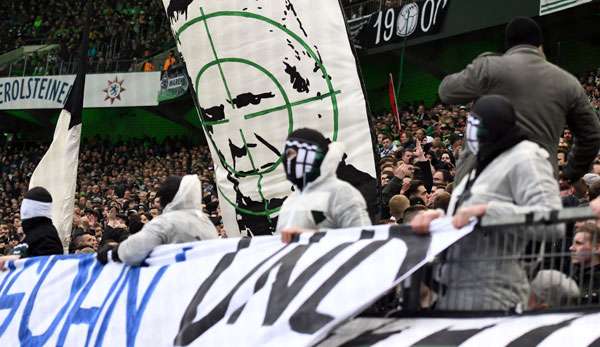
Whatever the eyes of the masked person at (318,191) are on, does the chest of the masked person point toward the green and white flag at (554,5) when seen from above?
no

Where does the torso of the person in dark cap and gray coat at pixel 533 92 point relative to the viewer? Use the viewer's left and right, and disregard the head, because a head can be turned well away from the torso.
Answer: facing away from the viewer

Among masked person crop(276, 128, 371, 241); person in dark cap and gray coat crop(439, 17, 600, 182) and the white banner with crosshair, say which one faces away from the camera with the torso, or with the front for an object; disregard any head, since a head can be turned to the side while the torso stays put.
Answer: person in dark cap and gray coat crop(439, 17, 600, 182)

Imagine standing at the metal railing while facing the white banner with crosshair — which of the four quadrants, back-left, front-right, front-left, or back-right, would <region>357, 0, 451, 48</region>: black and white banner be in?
front-right

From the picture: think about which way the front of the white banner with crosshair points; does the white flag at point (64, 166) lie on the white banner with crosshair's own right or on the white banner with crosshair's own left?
on the white banner with crosshair's own right

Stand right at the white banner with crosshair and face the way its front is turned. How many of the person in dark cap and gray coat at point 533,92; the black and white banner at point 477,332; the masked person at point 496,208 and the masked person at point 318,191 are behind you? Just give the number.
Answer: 0

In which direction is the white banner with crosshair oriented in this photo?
toward the camera

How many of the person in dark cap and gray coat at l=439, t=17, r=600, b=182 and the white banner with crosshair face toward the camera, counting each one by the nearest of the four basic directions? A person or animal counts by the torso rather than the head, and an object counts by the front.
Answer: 1

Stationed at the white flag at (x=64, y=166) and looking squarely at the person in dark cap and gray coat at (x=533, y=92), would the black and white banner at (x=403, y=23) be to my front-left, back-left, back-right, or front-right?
back-left

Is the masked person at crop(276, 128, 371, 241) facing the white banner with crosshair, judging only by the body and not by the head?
no

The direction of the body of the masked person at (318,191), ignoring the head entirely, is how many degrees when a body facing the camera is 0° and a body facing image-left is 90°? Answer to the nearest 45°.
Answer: approximately 45°

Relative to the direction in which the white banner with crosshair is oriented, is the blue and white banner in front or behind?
in front

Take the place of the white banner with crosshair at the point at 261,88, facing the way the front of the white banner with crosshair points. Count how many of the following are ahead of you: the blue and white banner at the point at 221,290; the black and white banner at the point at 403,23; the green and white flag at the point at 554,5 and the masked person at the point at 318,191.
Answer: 2

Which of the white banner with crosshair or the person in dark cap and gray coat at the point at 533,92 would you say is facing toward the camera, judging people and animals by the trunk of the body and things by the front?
the white banner with crosshair

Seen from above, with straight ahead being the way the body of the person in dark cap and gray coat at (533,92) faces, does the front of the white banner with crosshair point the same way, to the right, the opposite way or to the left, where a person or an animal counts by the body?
the opposite way

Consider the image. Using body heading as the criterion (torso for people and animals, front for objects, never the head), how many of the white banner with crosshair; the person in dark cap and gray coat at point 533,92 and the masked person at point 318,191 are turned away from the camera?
1

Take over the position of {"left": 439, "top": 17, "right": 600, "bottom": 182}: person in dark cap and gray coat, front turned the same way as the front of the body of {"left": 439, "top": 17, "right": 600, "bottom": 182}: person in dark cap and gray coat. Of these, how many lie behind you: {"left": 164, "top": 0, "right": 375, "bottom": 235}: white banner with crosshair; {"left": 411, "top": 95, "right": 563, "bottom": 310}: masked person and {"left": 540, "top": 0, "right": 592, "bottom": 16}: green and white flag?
1

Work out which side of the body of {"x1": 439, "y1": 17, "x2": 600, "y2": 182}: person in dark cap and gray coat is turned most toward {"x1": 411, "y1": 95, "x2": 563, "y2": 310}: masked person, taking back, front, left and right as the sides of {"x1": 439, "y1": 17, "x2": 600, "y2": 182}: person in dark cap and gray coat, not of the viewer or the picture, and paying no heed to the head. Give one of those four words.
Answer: back

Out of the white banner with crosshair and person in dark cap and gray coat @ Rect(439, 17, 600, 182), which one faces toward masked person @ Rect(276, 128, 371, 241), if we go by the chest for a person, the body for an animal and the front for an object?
the white banner with crosshair
